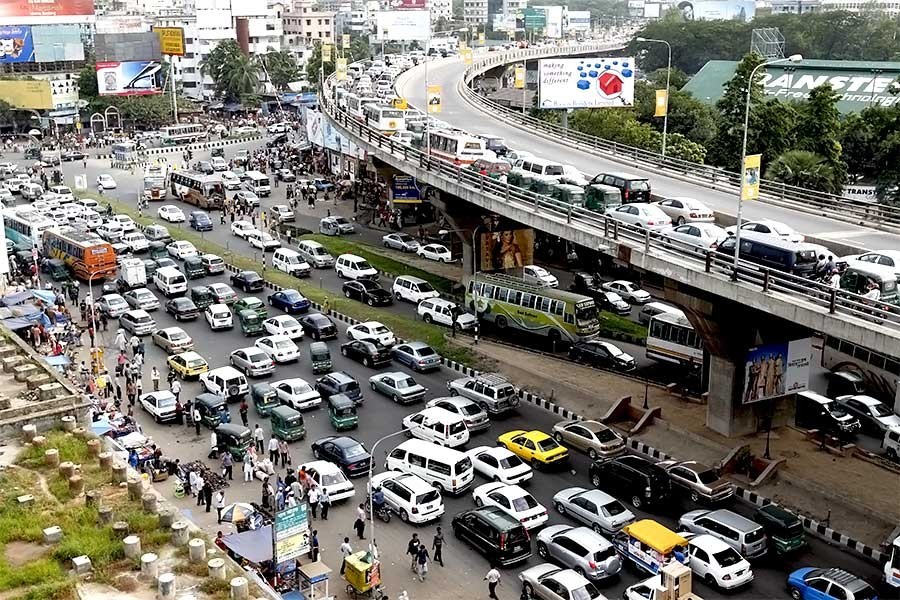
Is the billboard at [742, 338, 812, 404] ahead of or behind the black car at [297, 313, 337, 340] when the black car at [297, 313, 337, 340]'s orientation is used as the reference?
behind

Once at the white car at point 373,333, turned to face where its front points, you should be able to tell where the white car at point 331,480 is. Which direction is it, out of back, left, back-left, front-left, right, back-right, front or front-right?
back-left

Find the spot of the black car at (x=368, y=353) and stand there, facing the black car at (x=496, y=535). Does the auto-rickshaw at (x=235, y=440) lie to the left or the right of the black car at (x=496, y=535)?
right

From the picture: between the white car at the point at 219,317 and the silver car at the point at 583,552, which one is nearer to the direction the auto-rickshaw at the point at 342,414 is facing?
the white car

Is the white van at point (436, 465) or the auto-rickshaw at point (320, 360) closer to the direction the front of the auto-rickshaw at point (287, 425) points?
the auto-rickshaw

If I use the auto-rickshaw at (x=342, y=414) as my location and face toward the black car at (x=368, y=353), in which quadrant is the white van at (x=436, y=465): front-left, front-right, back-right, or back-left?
back-right

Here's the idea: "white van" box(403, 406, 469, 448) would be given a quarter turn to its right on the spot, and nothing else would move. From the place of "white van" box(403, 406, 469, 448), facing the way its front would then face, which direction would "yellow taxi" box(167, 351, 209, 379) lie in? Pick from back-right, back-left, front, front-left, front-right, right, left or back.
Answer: left

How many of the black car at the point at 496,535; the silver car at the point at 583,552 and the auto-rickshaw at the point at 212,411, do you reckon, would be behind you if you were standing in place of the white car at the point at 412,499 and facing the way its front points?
2

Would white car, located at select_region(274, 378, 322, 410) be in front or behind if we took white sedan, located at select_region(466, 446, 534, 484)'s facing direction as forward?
in front

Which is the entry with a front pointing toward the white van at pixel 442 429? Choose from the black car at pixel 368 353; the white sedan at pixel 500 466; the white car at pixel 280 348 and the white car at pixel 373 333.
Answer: the white sedan

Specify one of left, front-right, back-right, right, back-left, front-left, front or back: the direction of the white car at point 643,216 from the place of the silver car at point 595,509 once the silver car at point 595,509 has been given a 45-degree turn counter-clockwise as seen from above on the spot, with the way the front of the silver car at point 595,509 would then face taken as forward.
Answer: right

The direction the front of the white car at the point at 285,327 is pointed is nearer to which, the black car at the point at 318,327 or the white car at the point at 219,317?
the white car
